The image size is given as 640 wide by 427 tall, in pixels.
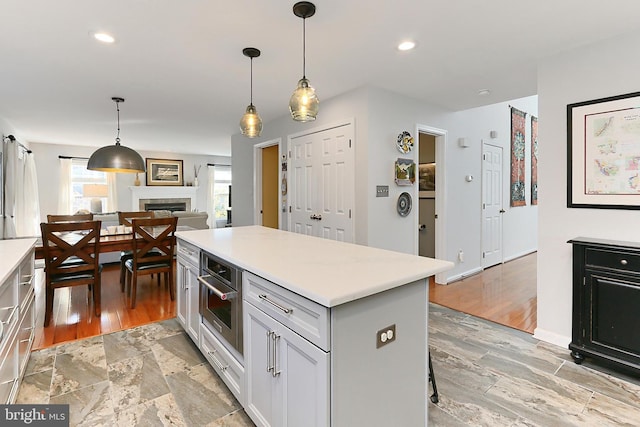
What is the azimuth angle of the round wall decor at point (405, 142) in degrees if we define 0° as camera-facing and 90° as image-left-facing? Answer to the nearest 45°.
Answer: approximately 315°

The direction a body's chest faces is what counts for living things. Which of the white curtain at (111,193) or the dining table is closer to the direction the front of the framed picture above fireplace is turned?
the dining table

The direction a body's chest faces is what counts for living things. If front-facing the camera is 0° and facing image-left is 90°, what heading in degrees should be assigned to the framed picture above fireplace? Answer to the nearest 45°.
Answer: approximately 0°

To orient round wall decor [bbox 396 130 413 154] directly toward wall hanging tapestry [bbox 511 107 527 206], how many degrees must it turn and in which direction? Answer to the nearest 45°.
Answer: approximately 90° to its left

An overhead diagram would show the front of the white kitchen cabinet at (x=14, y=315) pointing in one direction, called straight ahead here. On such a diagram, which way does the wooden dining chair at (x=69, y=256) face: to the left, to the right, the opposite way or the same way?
to the left

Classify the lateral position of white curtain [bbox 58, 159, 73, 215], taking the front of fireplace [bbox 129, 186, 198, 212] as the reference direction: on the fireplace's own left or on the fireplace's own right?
on the fireplace's own right

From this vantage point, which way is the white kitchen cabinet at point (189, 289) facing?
to the viewer's left

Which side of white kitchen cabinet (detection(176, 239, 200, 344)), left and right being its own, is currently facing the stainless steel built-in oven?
left

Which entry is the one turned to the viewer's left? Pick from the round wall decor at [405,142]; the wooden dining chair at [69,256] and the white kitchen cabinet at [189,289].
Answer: the white kitchen cabinet

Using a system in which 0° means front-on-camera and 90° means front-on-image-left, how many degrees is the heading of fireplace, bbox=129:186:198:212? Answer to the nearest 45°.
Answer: approximately 0°

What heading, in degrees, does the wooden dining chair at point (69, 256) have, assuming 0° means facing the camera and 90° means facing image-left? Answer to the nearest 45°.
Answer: approximately 180°

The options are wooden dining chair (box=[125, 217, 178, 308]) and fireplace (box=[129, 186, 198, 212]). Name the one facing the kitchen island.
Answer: the fireplace
